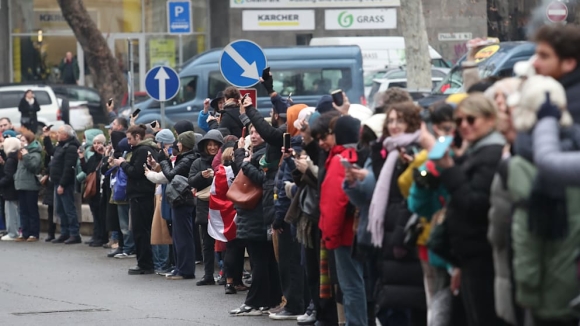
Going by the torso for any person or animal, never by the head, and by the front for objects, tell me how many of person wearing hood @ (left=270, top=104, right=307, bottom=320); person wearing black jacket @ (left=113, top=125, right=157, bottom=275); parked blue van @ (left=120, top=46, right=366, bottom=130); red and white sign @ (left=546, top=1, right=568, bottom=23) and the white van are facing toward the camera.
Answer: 1

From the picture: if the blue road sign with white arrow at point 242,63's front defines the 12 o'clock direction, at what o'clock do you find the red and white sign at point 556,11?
The red and white sign is roughly at 8 o'clock from the blue road sign with white arrow.

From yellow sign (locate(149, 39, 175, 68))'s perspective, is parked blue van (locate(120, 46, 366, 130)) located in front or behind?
in front

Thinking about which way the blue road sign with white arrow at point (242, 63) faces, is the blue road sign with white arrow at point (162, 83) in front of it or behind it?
behind

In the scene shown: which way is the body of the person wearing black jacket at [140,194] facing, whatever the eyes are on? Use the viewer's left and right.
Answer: facing to the left of the viewer

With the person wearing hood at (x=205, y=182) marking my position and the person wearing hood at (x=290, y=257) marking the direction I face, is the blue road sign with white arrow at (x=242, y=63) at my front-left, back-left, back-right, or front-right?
back-left

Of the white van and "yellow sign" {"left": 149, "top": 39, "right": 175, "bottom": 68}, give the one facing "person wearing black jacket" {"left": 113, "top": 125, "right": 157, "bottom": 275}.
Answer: the yellow sign

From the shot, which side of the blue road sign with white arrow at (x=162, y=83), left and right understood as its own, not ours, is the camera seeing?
front

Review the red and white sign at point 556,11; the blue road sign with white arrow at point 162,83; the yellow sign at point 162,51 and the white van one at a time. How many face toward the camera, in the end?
3

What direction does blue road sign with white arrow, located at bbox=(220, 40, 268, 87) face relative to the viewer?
toward the camera

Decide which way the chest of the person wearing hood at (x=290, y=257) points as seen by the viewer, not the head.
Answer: to the viewer's left

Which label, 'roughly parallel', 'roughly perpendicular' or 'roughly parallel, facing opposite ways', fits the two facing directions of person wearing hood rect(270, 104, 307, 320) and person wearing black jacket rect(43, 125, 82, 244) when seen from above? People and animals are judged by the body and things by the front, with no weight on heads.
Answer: roughly parallel

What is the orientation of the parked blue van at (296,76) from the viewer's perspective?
to the viewer's left

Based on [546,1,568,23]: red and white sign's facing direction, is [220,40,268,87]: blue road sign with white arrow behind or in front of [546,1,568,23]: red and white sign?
in front

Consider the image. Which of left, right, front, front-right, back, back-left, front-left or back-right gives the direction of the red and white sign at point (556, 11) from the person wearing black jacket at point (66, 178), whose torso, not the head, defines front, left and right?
back

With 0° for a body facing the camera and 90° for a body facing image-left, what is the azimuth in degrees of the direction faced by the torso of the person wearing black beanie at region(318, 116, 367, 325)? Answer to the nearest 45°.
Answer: approximately 90°
